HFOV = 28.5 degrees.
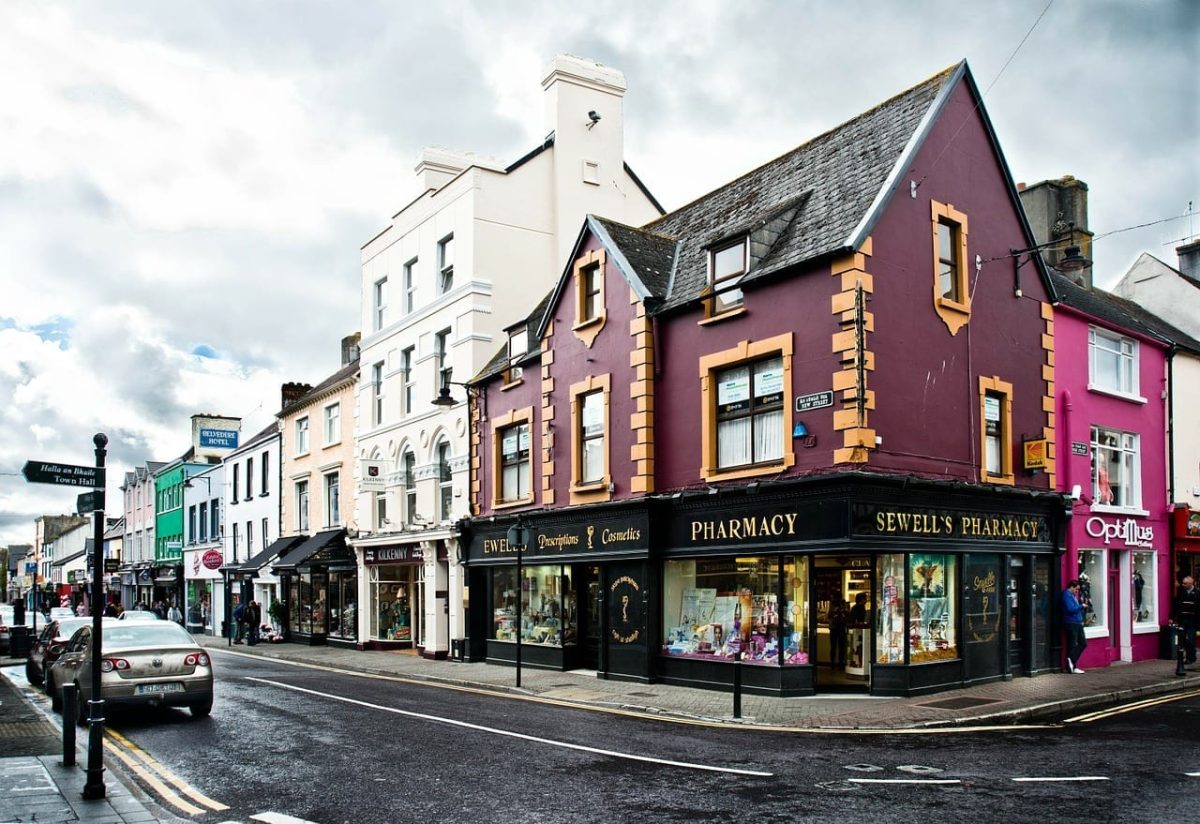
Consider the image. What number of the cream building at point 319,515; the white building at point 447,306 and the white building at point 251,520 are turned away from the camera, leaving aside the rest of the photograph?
0

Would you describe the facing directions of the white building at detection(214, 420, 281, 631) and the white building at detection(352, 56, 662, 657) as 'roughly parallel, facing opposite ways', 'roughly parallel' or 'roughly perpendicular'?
roughly parallel

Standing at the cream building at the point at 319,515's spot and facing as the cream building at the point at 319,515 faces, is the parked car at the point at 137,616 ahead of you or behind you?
ahead

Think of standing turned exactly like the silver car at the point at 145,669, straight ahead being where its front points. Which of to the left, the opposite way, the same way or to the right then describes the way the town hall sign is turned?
the opposite way

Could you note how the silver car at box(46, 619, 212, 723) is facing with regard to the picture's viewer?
facing away from the viewer

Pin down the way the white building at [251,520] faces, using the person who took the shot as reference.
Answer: facing the viewer and to the left of the viewer

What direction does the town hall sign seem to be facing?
toward the camera

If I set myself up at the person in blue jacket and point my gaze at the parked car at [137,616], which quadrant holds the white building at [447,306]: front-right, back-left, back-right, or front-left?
front-right

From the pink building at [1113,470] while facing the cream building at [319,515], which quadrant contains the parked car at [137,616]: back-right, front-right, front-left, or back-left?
front-left

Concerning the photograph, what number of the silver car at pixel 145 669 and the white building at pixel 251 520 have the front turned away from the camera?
1
